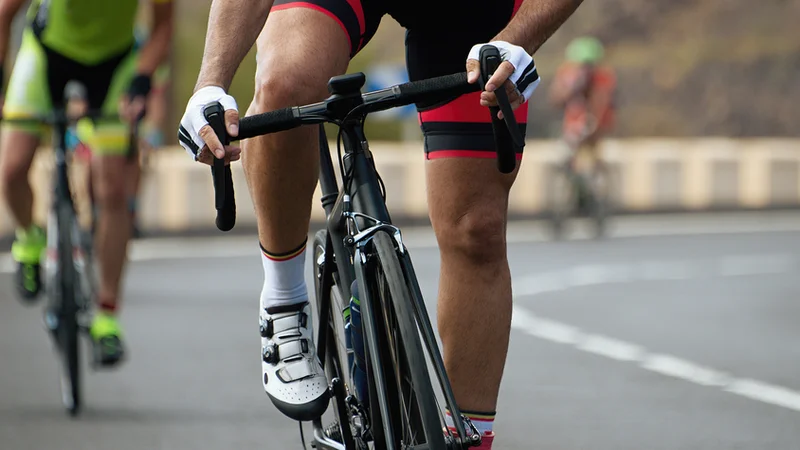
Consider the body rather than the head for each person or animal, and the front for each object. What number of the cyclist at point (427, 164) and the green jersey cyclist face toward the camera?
2

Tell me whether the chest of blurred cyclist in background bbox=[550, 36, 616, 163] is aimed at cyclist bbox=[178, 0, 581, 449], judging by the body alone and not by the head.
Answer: yes

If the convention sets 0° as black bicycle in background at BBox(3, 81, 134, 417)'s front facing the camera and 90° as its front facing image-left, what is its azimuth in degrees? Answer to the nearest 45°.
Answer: approximately 0°

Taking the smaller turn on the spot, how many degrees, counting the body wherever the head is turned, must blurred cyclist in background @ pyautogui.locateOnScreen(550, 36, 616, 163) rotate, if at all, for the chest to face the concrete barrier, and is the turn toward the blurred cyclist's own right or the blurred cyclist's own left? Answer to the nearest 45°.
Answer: approximately 180°

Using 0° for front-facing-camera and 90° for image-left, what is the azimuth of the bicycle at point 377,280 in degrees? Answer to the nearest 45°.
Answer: approximately 0°

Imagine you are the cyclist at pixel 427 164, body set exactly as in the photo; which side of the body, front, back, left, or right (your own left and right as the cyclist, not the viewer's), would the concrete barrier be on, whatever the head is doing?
back

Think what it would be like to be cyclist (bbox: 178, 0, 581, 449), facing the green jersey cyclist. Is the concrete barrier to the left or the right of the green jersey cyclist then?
right

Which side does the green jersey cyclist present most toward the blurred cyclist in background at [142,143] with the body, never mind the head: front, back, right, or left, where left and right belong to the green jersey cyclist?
back

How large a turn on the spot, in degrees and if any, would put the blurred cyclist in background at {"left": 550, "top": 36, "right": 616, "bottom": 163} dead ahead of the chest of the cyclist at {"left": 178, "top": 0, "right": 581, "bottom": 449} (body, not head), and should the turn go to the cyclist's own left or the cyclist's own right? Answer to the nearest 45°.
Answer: approximately 180°
